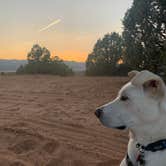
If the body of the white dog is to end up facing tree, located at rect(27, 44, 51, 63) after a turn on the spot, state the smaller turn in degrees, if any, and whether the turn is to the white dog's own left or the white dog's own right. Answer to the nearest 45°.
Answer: approximately 90° to the white dog's own right

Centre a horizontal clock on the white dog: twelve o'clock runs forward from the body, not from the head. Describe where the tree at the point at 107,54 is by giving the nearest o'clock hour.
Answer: The tree is roughly at 3 o'clock from the white dog.

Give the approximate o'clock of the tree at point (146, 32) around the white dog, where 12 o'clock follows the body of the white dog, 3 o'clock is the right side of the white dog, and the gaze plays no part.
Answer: The tree is roughly at 3 o'clock from the white dog.

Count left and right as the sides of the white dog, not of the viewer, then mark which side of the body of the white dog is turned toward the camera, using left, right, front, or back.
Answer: left
